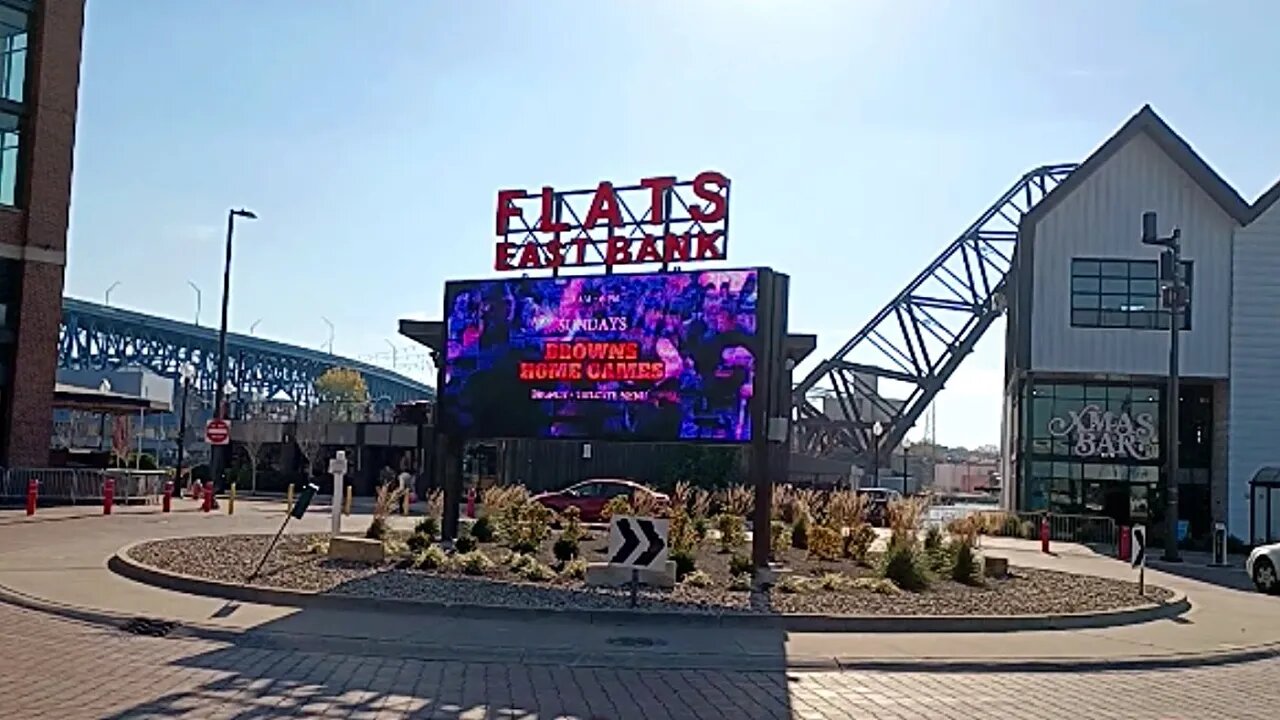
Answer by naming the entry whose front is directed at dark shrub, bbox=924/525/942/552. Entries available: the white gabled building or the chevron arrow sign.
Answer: the white gabled building

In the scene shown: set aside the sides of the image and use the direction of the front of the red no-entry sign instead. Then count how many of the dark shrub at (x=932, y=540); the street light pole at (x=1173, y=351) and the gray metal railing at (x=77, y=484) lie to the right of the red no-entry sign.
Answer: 1

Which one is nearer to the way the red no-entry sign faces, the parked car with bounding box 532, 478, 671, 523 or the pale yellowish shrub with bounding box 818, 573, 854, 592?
the pale yellowish shrub

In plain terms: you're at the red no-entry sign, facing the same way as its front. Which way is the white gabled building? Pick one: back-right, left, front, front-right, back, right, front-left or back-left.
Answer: left

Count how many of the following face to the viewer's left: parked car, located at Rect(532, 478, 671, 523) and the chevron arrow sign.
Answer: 1

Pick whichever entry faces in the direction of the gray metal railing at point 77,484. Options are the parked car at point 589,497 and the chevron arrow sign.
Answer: the parked car

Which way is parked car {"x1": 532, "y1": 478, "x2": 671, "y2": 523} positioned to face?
to the viewer's left

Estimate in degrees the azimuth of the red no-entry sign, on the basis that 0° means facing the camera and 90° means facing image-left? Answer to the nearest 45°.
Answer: approximately 0°

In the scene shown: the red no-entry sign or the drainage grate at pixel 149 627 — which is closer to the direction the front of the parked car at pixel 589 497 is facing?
the red no-entry sign

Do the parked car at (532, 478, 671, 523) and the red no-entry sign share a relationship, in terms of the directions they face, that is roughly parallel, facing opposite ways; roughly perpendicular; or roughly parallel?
roughly perpendicular
